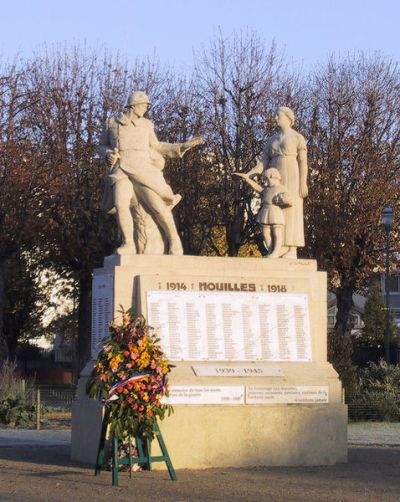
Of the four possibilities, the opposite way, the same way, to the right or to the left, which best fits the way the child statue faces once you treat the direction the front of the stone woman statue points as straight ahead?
the same way

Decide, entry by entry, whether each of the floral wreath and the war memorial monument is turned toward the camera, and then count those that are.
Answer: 2

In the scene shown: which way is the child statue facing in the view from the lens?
facing the viewer and to the left of the viewer

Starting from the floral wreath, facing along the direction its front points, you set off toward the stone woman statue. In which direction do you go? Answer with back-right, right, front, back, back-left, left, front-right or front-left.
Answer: back-left

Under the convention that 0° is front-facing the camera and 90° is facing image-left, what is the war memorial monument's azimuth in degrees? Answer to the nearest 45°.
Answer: approximately 0°

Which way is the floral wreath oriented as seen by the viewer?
toward the camera

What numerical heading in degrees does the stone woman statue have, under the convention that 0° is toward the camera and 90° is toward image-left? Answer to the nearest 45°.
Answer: approximately 45°

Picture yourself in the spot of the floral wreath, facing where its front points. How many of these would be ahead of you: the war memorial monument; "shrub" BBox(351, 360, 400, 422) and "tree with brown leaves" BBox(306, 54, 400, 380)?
0

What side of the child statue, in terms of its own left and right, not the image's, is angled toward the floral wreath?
front

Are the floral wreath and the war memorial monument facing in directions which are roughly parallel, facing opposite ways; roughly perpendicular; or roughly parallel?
roughly parallel
